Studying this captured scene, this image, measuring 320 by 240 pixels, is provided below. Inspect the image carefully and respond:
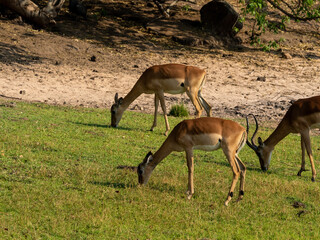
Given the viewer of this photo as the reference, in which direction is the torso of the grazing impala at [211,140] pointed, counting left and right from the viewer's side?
facing to the left of the viewer

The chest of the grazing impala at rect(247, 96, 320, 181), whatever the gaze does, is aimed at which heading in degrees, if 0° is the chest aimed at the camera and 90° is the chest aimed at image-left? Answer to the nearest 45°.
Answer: approximately 90°

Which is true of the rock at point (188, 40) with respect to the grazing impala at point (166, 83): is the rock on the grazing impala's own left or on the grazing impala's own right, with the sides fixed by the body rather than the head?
on the grazing impala's own right

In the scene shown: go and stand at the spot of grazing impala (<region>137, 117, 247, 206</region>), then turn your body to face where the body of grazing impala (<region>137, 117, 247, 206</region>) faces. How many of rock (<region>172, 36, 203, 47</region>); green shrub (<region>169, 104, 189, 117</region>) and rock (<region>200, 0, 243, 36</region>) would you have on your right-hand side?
3

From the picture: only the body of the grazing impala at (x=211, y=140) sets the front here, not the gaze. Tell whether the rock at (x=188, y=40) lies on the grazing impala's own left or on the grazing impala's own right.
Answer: on the grazing impala's own right

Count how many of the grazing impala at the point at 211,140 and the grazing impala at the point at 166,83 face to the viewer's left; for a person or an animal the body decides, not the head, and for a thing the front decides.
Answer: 2

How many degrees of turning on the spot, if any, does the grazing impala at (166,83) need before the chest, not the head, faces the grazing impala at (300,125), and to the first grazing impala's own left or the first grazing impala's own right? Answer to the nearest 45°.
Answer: approximately 135° to the first grazing impala's own left

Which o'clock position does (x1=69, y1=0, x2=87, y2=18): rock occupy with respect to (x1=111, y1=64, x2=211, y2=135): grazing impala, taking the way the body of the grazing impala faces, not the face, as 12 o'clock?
The rock is roughly at 2 o'clock from the grazing impala.

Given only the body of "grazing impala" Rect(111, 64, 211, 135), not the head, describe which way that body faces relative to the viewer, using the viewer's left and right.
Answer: facing to the left of the viewer
